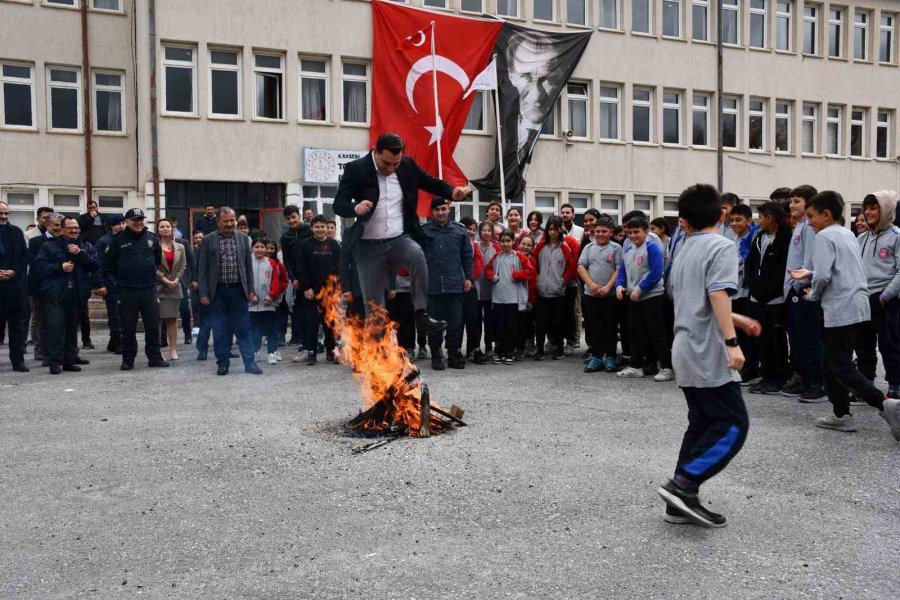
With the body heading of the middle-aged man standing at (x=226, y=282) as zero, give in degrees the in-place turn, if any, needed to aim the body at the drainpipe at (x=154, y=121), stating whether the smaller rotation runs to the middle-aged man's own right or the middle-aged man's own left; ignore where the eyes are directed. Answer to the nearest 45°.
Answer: approximately 180°

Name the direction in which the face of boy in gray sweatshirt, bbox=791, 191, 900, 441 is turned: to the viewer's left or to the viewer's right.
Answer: to the viewer's left

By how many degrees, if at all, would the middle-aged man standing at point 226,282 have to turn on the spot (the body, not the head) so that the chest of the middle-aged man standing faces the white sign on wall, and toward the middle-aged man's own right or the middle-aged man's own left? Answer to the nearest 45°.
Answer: approximately 180°

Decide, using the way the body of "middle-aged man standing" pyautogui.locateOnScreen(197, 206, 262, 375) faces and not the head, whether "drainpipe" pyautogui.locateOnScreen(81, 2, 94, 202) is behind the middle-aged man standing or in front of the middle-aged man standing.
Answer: behind

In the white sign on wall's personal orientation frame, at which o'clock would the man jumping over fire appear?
The man jumping over fire is roughly at 12 o'clock from the white sign on wall.

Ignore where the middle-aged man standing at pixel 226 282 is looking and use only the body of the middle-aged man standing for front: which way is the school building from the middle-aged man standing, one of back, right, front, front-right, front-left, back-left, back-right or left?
back

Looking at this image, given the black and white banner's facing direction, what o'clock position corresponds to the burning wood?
The burning wood is roughly at 12 o'clock from the black and white banner.

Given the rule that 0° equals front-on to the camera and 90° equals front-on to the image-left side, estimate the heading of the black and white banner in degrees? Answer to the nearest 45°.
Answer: approximately 0°
